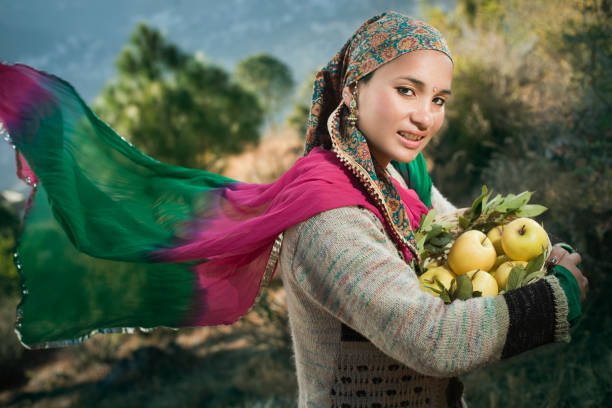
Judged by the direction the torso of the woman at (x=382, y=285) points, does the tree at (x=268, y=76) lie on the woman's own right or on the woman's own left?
on the woman's own left

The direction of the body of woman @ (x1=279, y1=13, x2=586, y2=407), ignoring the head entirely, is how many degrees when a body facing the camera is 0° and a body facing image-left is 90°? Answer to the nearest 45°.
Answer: approximately 270°
